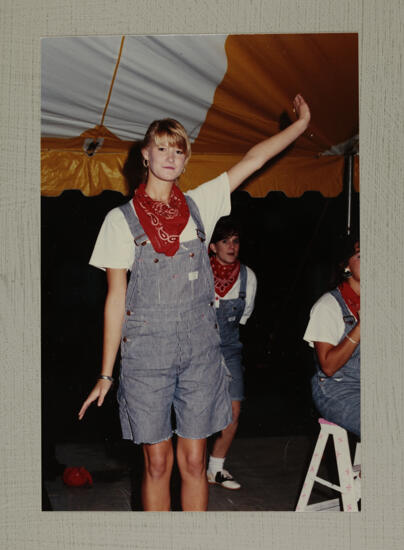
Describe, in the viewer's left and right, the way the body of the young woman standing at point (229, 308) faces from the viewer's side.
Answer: facing the viewer

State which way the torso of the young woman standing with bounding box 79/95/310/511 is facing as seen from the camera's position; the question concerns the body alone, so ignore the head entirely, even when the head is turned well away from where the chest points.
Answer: toward the camera

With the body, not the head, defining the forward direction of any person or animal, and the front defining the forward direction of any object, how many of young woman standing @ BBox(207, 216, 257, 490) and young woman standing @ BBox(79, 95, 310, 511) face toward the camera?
2
